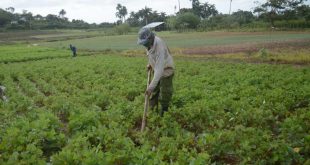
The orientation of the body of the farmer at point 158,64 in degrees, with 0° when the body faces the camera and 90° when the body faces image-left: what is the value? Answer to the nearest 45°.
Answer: approximately 45°

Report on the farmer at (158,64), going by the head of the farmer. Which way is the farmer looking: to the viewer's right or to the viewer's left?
to the viewer's left
